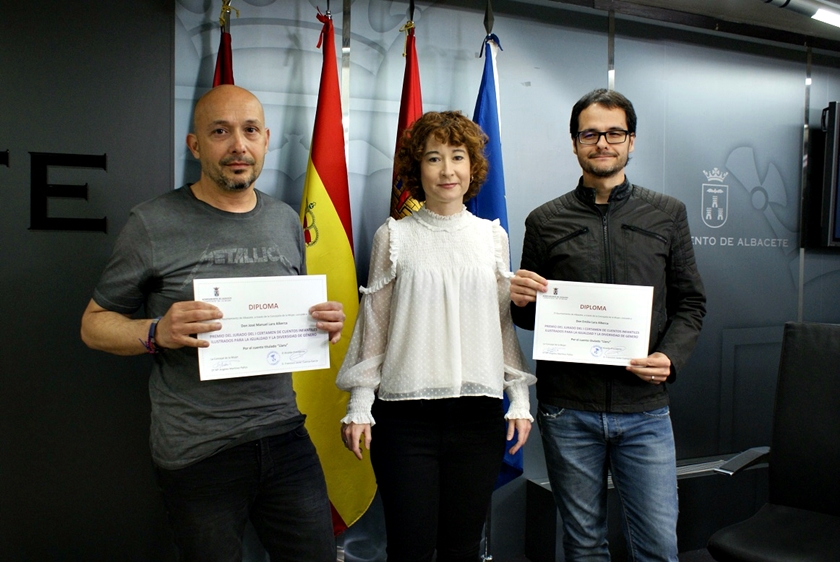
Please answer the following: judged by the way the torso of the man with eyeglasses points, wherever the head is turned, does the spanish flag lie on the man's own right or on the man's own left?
on the man's own right

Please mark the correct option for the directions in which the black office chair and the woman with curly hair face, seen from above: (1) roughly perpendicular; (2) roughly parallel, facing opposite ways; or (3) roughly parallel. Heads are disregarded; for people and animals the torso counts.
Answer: roughly perpendicular

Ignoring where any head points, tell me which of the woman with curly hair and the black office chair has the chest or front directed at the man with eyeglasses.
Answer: the black office chair

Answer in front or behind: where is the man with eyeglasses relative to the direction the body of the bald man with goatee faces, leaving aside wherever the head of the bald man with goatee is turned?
in front

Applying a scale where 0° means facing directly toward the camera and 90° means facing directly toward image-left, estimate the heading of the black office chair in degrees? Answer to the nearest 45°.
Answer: approximately 45°

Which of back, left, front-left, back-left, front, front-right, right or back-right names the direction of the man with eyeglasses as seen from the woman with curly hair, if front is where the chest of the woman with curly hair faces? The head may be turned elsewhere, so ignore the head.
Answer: left

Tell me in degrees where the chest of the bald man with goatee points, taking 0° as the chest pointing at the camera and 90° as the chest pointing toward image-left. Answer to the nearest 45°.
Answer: approximately 315°

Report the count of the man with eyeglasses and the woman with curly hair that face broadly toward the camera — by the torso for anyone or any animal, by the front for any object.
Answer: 2

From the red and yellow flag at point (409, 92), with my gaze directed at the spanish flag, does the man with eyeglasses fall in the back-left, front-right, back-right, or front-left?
back-left

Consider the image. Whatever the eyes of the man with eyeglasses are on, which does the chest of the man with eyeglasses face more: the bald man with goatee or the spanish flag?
the bald man with goatee

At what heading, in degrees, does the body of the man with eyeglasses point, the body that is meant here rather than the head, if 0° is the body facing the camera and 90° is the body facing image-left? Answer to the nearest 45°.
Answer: approximately 0°

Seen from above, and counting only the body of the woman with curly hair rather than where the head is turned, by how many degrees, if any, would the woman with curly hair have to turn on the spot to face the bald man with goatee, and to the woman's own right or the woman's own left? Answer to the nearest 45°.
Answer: approximately 90° to the woman's own right

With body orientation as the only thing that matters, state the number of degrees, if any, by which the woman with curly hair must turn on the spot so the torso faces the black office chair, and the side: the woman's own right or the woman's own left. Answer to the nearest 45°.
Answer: approximately 90° to the woman's own left

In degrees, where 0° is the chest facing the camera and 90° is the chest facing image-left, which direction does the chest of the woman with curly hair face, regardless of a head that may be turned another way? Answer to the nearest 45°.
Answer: approximately 0°
